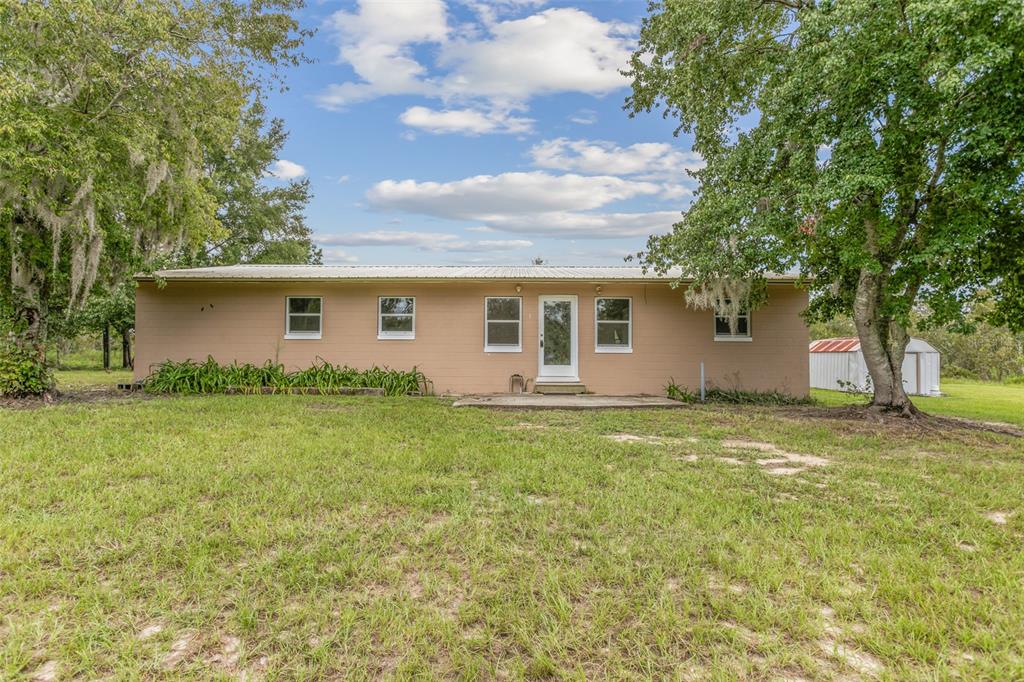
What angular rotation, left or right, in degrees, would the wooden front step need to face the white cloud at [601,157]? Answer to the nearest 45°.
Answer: approximately 180°

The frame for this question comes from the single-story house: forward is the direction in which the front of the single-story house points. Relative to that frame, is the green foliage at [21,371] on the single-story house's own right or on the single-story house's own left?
on the single-story house's own right

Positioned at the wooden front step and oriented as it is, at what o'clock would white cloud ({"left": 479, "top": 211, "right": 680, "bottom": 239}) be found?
The white cloud is roughly at 6 o'clock from the wooden front step.

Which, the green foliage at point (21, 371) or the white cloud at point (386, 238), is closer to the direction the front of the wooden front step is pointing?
the green foliage

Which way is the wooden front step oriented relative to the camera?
toward the camera

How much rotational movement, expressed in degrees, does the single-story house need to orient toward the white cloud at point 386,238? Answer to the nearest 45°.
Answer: approximately 180°

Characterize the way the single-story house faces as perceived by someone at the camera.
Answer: facing the viewer

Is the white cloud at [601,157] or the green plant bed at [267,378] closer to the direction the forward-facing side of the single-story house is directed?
the green plant bed

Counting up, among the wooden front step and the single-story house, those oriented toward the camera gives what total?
2

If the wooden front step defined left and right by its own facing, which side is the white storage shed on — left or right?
on its left

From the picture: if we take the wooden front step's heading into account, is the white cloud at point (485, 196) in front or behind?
behind
